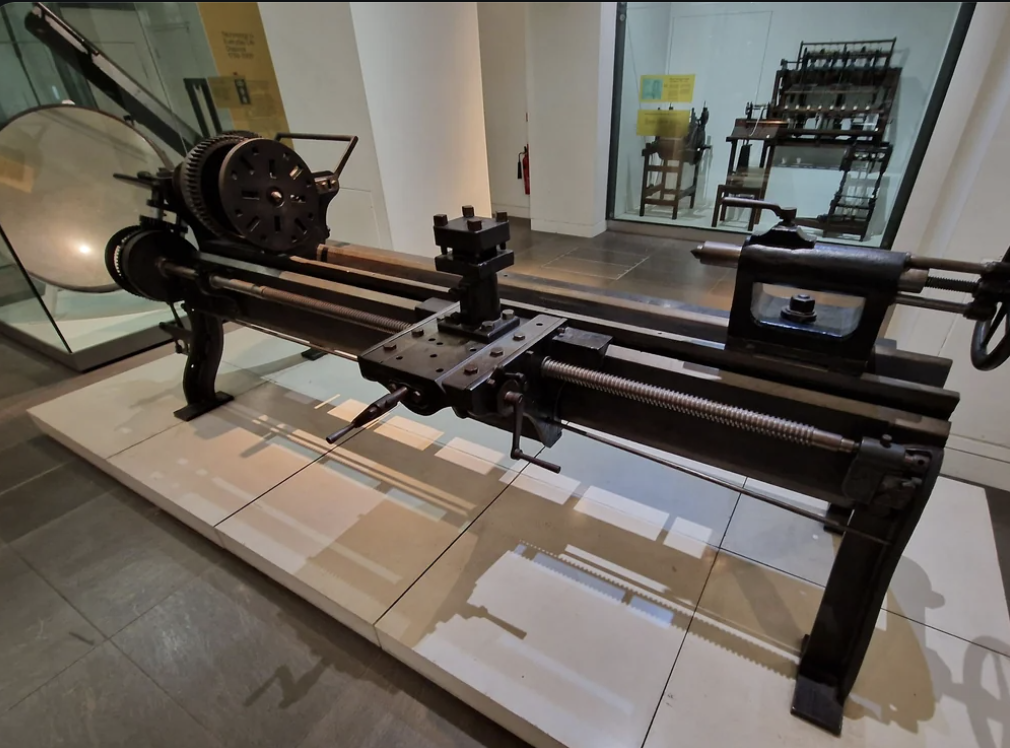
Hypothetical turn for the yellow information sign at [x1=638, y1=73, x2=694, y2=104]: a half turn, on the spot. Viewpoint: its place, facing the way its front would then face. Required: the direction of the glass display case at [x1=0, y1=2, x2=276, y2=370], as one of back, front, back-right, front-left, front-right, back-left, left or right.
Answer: back-left

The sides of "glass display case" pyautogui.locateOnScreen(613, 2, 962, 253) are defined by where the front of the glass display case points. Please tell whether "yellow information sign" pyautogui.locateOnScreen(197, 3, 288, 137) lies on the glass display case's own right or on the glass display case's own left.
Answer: on the glass display case's own right

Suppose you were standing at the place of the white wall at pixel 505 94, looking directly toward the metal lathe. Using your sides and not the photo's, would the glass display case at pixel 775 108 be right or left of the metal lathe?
left

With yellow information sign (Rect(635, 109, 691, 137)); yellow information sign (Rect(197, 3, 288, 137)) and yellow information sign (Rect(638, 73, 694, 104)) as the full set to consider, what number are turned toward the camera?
3

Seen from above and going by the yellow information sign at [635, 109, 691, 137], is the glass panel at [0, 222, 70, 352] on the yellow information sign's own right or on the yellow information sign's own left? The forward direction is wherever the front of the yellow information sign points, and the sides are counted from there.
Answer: on the yellow information sign's own right

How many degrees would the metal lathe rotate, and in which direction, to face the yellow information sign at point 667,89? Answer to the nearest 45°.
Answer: approximately 135° to its right

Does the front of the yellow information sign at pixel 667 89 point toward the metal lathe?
yes

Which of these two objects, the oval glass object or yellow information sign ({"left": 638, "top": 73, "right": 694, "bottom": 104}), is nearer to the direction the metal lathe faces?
the oval glass object

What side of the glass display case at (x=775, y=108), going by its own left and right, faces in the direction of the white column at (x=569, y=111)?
right

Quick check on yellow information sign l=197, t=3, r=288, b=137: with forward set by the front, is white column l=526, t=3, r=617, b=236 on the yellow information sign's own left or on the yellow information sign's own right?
on the yellow information sign's own left

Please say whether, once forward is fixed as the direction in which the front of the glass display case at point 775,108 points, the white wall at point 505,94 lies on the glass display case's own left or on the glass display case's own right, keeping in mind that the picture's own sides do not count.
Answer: on the glass display case's own right

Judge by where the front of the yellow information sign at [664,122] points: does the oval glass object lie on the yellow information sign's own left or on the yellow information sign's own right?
on the yellow information sign's own right

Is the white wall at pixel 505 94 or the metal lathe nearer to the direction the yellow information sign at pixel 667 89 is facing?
the metal lathe

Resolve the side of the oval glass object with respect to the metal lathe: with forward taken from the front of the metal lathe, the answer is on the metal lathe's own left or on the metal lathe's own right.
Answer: on the metal lathe's own right
